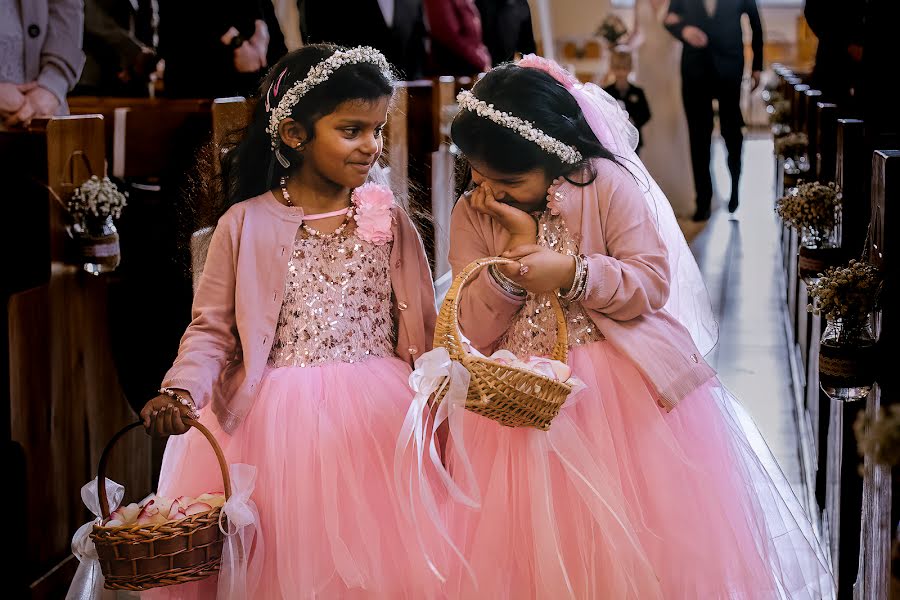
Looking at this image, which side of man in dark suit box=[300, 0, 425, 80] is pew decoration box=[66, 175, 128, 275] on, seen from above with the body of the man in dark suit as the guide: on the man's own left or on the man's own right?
on the man's own right

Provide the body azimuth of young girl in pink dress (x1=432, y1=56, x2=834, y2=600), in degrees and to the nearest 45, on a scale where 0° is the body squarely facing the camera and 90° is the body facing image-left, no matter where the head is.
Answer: approximately 45°

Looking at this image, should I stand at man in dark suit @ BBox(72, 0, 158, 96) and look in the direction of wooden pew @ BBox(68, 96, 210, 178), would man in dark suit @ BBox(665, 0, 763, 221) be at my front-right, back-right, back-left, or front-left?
back-left

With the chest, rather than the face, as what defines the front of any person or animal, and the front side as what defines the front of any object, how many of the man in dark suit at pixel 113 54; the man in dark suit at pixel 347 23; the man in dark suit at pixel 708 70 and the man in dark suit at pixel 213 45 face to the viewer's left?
0

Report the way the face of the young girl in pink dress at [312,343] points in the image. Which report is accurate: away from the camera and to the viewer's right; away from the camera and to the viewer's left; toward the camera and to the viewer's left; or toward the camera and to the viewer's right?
toward the camera and to the viewer's right

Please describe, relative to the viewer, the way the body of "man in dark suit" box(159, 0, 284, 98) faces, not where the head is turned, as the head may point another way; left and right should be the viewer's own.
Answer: facing the viewer and to the right of the viewer

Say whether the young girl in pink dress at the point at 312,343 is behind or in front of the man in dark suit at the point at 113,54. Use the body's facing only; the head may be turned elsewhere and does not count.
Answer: in front

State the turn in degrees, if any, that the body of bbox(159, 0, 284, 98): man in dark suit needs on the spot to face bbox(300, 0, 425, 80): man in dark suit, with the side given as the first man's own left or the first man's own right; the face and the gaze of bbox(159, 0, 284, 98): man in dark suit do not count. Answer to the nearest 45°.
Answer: approximately 90° to the first man's own left

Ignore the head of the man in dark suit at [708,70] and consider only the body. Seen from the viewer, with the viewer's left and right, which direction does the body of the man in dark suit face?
facing the viewer

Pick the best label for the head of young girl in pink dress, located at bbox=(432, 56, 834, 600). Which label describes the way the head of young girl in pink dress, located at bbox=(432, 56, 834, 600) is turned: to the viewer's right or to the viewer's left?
to the viewer's left

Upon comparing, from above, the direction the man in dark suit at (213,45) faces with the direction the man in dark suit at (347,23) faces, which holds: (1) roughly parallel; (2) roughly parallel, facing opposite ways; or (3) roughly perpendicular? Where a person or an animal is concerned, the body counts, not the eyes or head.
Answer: roughly parallel

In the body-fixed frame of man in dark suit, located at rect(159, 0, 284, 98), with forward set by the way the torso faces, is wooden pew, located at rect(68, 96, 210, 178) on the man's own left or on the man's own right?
on the man's own right
